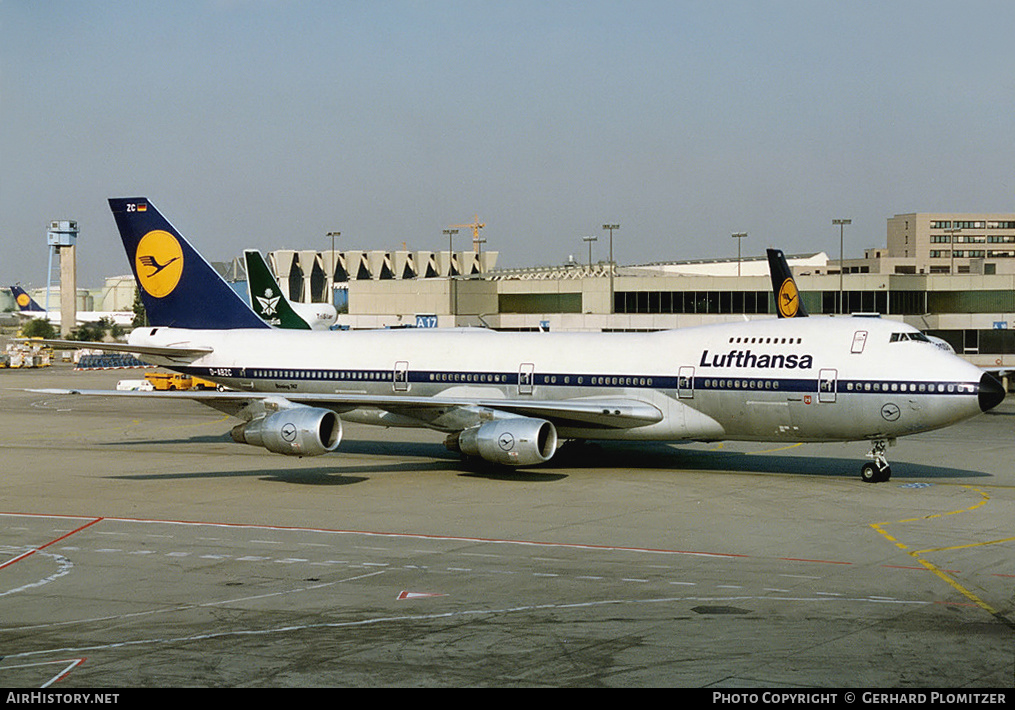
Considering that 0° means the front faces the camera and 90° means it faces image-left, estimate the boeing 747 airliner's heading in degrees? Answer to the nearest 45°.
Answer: approximately 315°
